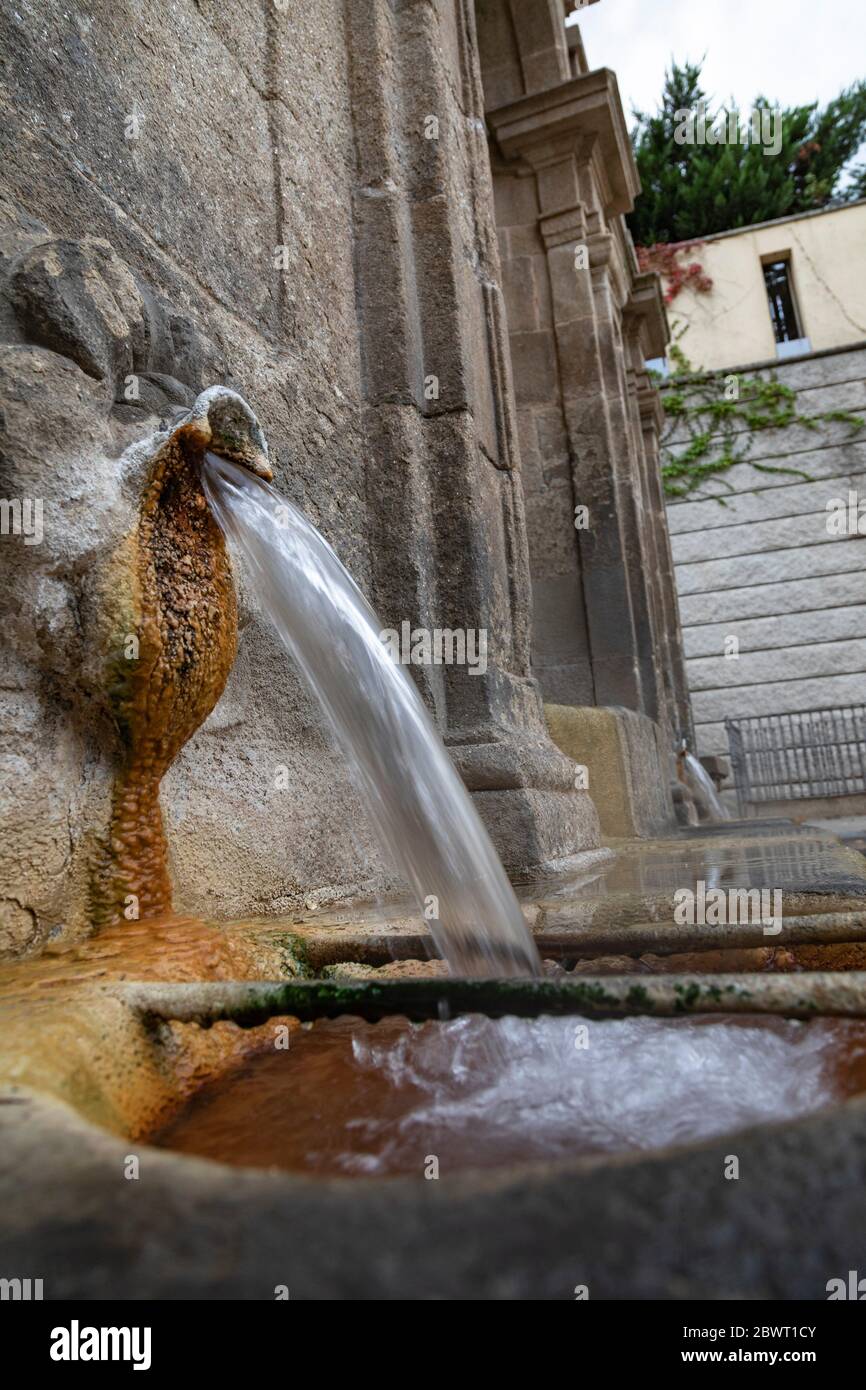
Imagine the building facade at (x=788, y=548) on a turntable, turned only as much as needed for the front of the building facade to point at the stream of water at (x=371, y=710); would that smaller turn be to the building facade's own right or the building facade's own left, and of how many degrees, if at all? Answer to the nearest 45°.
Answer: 0° — it already faces it

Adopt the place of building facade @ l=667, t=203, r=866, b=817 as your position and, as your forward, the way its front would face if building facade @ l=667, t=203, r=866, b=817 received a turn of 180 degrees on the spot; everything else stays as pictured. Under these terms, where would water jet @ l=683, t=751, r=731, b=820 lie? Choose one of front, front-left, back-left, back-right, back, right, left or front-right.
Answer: back
